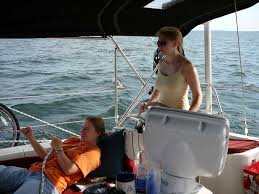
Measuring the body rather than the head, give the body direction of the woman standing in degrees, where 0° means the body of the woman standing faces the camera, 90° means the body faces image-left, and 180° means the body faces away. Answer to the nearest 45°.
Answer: approximately 45°

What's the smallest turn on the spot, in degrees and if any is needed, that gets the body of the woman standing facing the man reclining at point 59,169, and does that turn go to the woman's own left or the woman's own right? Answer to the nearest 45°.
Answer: approximately 45° to the woman's own right
